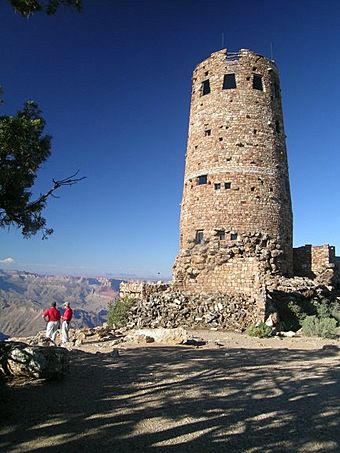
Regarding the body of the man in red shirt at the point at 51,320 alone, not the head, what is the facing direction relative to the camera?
away from the camera

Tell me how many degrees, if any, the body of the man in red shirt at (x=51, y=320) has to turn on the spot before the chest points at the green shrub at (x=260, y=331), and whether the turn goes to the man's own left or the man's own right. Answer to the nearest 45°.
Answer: approximately 90° to the man's own right

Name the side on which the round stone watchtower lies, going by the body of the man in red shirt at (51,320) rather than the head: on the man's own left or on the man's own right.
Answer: on the man's own right

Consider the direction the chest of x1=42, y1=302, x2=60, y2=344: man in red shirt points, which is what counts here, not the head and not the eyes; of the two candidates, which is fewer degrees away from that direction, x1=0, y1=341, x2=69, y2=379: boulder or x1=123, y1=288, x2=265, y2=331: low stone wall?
the low stone wall

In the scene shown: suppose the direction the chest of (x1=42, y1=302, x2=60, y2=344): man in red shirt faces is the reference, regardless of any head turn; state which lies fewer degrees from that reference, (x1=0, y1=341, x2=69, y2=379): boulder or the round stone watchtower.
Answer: the round stone watchtower

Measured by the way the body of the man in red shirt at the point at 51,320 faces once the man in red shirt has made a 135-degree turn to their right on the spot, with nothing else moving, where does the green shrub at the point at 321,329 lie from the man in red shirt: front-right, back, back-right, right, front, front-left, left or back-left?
front-left

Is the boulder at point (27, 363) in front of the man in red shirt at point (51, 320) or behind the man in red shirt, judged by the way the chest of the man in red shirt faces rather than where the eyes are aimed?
behind
